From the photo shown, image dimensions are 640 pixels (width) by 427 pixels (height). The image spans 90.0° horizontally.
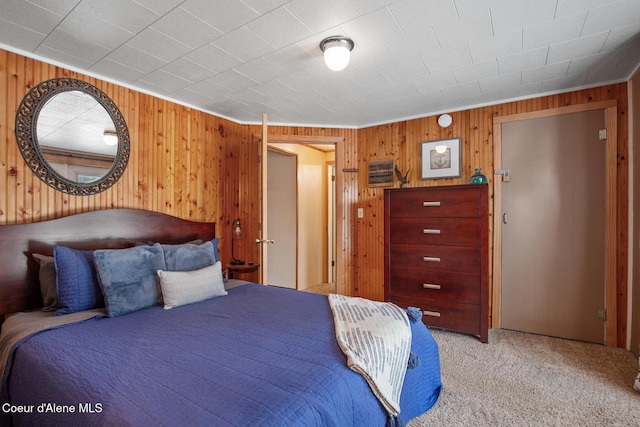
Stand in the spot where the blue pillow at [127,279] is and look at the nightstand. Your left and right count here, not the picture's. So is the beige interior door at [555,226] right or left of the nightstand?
right

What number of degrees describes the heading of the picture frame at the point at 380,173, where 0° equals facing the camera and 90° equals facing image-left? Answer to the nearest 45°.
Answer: approximately 0°

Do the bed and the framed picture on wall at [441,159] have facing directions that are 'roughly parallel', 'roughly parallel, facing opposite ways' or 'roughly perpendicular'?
roughly perpendicular

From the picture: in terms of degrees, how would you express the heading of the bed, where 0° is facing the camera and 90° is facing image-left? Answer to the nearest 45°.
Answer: approximately 315°

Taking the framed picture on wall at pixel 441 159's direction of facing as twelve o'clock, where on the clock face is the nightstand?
The nightstand is roughly at 2 o'clock from the framed picture on wall.

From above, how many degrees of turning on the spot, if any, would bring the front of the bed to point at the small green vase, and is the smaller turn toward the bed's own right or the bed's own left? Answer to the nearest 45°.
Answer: approximately 45° to the bed's own left

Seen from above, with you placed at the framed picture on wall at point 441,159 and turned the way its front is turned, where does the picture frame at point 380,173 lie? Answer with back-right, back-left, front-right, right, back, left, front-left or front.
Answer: right

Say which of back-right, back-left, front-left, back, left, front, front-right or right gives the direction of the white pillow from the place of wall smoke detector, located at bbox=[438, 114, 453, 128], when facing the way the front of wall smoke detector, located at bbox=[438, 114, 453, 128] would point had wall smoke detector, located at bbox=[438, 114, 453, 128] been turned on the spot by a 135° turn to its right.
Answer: left

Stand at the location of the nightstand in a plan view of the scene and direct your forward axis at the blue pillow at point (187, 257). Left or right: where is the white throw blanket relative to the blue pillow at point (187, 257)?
left

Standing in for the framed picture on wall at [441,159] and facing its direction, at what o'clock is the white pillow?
The white pillow is roughly at 1 o'clock from the framed picture on wall.

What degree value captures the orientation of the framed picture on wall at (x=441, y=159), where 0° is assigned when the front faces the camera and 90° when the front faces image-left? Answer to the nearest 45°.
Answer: approximately 0°

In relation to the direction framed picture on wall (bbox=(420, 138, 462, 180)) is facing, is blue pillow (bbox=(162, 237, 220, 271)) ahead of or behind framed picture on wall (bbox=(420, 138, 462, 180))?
ahead
